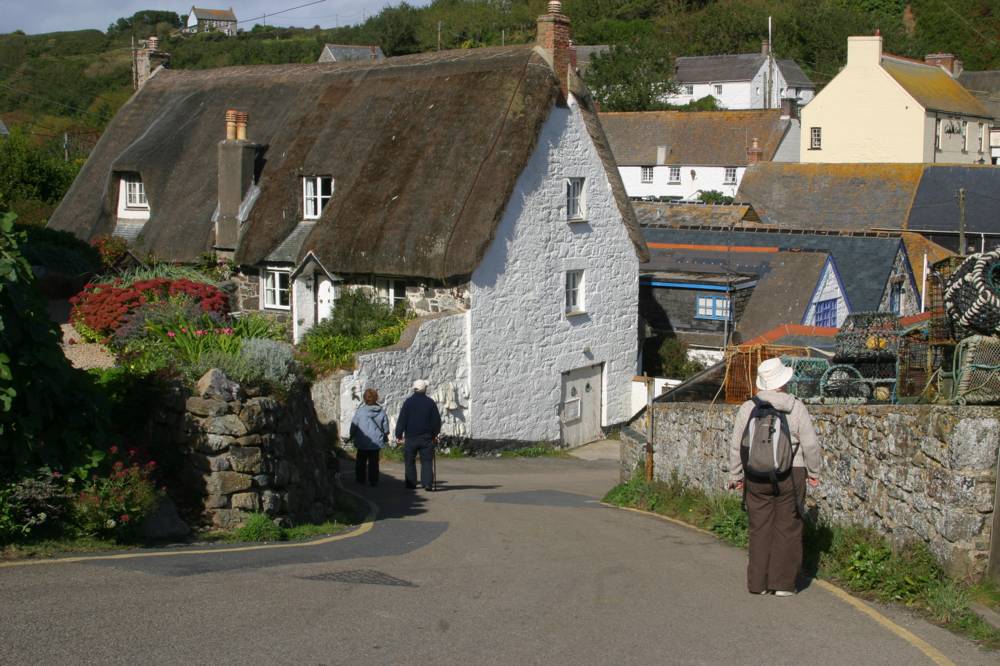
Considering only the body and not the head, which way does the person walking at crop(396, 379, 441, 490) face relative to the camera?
away from the camera

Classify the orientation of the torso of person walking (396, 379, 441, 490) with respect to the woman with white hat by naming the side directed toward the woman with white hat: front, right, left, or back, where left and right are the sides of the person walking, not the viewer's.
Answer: back

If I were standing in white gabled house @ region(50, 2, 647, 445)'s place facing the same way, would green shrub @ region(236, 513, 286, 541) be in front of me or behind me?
in front

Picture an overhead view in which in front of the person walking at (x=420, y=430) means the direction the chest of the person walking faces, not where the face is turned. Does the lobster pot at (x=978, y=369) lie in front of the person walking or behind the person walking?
behind

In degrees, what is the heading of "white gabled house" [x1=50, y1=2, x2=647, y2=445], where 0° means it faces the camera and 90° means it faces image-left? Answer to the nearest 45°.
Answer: approximately 45°

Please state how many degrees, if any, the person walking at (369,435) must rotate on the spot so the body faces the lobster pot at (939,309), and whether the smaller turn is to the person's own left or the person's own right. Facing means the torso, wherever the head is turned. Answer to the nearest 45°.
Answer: approximately 135° to the person's own right

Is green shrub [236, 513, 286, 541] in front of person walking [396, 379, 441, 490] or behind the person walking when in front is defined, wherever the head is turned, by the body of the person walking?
behind

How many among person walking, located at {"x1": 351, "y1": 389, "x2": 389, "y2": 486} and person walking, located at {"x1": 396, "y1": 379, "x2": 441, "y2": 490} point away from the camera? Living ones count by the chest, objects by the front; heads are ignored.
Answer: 2

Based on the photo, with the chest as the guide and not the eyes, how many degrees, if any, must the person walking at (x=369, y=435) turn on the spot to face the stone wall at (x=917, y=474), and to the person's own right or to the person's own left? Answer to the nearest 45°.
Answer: approximately 135° to the person's own right

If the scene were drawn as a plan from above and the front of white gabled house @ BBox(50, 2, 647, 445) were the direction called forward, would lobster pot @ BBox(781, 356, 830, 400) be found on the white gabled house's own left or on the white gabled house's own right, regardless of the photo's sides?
on the white gabled house's own left

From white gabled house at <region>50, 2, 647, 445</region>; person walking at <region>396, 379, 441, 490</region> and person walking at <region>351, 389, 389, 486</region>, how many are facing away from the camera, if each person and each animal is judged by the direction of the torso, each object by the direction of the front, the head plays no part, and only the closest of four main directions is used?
2

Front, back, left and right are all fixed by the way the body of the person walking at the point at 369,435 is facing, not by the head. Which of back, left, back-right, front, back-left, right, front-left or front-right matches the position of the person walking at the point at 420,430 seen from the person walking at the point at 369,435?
back-right

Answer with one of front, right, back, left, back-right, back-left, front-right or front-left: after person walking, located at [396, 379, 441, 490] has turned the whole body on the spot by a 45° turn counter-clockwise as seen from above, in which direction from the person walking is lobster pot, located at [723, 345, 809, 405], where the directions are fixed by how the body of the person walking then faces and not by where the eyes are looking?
back-right

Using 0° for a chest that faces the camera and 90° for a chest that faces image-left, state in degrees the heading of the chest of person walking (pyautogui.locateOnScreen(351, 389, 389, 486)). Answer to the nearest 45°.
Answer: approximately 180°

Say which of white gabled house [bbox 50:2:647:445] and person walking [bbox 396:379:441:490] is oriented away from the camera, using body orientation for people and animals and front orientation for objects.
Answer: the person walking
